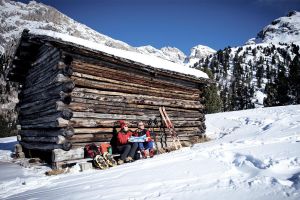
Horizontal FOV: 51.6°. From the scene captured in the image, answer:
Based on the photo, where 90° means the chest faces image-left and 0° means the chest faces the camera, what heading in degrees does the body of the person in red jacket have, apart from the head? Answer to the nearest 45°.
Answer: approximately 315°

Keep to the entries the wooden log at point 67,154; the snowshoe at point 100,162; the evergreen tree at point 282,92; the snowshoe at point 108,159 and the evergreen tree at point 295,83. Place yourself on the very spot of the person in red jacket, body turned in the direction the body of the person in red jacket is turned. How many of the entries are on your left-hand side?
2

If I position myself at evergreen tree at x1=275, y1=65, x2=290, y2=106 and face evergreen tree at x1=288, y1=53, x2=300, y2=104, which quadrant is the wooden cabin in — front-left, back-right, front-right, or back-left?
back-right

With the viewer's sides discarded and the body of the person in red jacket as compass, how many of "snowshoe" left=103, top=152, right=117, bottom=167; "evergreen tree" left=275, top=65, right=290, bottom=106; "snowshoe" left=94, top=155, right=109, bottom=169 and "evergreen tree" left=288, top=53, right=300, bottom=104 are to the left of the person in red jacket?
2

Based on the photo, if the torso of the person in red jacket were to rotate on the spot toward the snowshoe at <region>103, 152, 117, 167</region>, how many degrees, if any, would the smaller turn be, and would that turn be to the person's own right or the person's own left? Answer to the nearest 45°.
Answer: approximately 90° to the person's own right

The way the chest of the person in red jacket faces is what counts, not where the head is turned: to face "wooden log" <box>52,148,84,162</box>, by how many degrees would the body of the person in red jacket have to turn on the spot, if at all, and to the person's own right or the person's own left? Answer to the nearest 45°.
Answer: approximately 135° to the person's own right

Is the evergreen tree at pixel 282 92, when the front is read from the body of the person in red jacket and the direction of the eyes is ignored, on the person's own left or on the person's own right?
on the person's own left

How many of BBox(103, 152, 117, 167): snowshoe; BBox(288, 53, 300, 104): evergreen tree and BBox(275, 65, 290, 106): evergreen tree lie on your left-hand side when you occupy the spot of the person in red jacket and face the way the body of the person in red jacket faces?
2

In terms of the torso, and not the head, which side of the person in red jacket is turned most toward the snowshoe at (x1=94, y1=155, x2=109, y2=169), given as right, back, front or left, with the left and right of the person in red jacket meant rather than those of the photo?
right

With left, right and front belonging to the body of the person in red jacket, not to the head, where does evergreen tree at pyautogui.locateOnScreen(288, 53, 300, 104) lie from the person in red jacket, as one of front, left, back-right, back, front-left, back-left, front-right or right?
left
